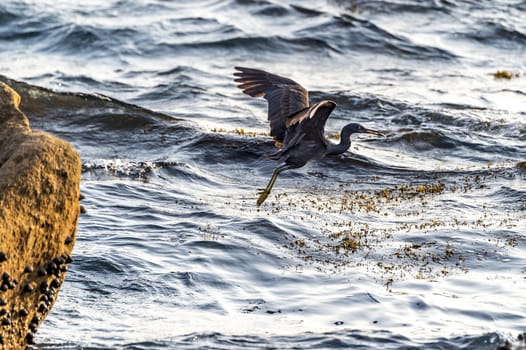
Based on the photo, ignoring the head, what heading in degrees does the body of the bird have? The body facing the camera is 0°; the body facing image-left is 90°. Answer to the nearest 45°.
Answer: approximately 270°

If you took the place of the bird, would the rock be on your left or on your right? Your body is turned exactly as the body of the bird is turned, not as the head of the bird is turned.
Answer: on your right
